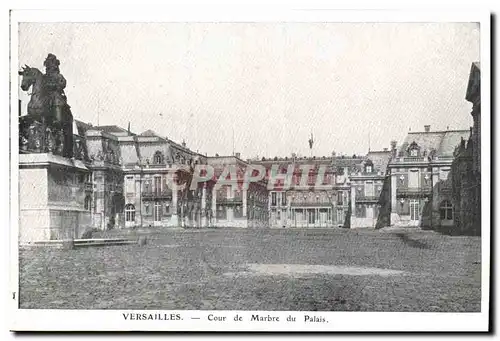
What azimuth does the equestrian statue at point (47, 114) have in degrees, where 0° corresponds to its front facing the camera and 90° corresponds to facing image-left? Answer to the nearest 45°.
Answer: approximately 45°
